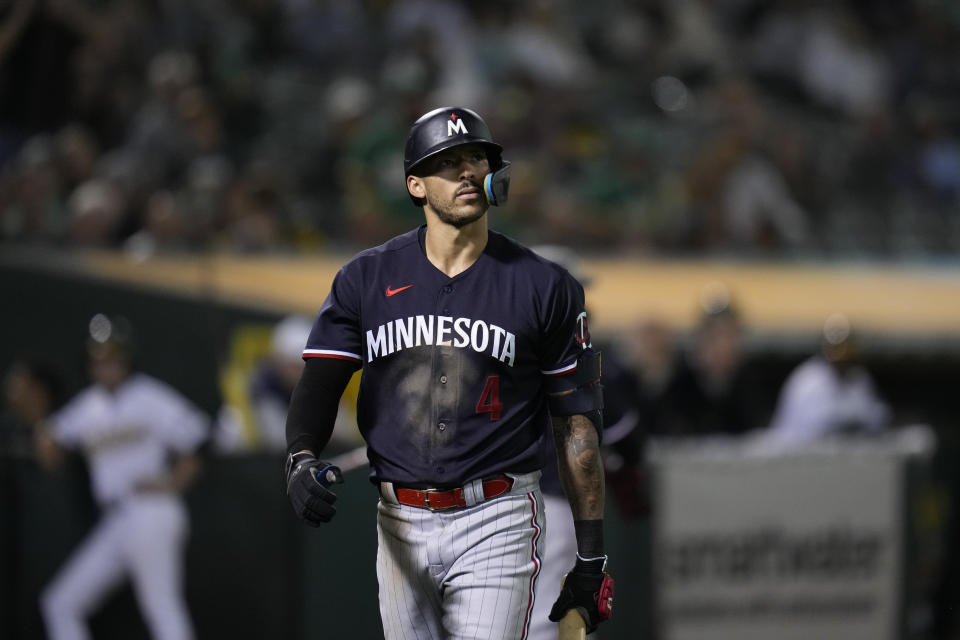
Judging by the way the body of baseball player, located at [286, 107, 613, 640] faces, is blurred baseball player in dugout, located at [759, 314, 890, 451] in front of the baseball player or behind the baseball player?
behind

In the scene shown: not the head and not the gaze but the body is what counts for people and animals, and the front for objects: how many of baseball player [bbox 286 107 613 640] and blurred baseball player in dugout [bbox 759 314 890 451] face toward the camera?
2

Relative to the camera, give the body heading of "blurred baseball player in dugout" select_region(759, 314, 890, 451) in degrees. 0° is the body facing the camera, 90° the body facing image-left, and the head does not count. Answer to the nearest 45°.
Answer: approximately 0°

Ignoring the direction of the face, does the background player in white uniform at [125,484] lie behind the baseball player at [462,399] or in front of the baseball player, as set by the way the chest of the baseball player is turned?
behind

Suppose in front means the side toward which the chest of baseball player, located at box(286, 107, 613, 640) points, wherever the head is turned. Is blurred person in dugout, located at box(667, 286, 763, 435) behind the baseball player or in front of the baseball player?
behind

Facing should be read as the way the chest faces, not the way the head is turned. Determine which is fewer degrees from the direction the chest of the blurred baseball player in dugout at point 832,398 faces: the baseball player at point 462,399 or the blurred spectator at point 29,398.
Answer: the baseball player

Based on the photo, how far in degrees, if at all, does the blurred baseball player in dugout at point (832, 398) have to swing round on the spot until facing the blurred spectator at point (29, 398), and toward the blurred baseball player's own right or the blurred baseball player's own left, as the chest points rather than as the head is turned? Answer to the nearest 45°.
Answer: approximately 45° to the blurred baseball player's own right
